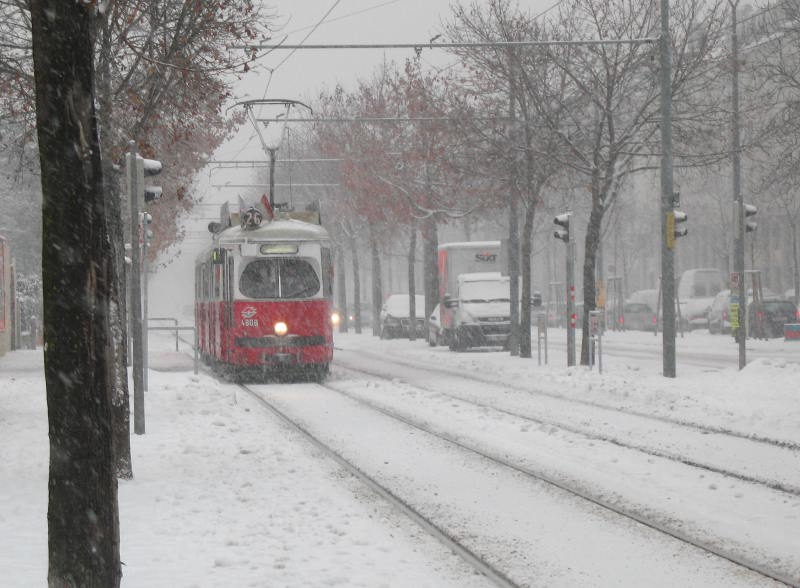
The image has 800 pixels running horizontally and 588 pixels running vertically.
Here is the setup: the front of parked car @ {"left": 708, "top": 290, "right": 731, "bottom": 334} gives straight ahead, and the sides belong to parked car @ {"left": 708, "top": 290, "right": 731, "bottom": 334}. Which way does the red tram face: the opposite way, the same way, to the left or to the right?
the opposite way

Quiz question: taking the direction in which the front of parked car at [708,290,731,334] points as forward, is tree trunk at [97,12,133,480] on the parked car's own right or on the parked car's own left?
on the parked car's own left

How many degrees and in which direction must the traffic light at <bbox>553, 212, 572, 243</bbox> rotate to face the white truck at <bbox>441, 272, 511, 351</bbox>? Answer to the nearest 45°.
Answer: approximately 90° to its right

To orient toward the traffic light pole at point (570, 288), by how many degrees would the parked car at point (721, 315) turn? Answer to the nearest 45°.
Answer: approximately 135° to its left

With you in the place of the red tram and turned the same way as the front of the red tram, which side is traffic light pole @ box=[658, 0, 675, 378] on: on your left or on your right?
on your left

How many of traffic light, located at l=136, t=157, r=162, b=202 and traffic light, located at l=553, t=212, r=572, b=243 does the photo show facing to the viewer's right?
1

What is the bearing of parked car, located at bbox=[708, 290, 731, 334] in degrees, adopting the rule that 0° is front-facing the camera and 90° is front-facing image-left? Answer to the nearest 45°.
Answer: approximately 135°
